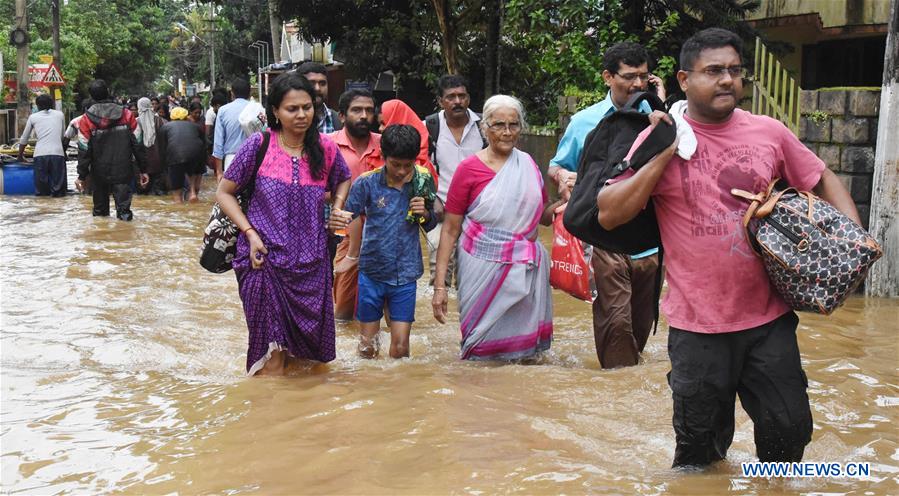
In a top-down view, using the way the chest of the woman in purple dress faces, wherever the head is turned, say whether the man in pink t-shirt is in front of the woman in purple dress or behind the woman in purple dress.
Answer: in front

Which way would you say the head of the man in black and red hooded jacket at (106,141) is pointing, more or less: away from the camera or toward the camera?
away from the camera

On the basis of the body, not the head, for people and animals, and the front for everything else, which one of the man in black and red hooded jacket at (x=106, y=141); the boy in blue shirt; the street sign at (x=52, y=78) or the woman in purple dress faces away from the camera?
the man in black and red hooded jacket

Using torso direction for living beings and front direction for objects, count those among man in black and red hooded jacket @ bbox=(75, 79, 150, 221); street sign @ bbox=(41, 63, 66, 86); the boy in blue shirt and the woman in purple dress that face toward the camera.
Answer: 3

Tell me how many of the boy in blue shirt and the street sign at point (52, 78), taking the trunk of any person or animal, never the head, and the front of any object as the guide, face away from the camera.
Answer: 0

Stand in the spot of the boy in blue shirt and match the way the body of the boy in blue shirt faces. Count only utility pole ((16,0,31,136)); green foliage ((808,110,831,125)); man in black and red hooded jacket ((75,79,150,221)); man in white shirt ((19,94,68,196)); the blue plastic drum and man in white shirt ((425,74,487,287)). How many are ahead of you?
0

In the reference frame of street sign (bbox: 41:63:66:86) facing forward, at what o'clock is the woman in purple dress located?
The woman in purple dress is roughly at 12 o'clock from the street sign.

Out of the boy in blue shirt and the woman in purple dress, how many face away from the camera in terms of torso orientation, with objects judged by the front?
0

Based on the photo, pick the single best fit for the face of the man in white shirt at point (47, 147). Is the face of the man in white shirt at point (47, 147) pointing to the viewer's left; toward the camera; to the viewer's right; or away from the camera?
away from the camera

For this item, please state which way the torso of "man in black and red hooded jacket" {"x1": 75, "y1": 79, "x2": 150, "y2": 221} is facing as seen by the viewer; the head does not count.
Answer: away from the camera

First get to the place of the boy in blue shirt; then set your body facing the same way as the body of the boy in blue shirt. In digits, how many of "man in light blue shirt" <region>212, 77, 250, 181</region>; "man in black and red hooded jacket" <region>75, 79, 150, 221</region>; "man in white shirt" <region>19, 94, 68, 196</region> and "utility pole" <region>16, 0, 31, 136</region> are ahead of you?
0

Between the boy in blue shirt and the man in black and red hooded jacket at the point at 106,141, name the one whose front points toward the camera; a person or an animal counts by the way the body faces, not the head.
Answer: the boy in blue shirt

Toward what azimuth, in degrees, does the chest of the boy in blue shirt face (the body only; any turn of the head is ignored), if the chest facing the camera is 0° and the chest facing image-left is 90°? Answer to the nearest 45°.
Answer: approximately 0°

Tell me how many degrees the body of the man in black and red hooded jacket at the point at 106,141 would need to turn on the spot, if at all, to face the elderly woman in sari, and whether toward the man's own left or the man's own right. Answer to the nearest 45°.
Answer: approximately 180°

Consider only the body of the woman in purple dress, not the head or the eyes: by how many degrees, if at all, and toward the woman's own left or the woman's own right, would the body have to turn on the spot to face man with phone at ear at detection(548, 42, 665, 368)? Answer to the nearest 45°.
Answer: approximately 90° to the woman's own left

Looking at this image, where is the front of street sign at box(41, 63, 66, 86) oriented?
toward the camera

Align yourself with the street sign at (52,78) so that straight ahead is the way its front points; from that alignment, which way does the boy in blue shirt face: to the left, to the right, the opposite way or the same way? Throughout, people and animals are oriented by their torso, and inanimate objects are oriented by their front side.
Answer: the same way

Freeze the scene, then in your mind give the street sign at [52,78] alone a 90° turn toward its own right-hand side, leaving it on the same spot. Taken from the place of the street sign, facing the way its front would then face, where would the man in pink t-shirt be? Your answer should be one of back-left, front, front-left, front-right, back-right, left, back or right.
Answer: left

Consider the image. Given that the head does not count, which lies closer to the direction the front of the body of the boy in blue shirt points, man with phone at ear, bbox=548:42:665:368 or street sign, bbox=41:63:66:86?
the man with phone at ear

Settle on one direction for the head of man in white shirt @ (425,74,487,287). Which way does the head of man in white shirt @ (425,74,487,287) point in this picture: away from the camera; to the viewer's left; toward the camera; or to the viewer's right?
toward the camera
